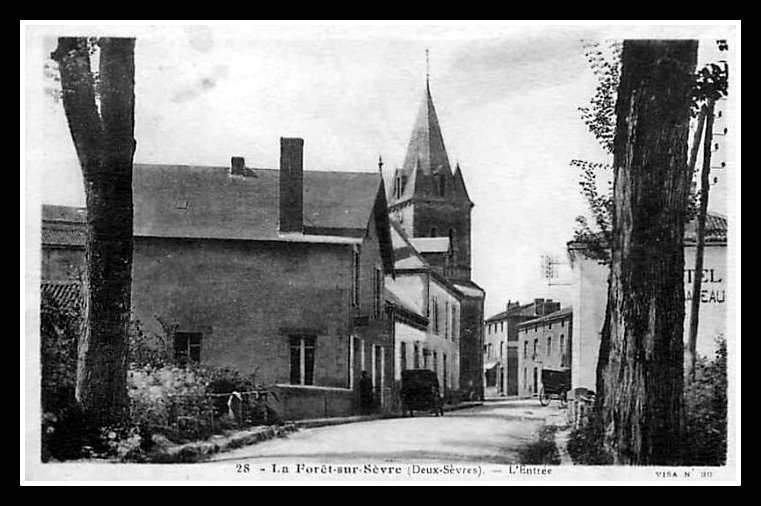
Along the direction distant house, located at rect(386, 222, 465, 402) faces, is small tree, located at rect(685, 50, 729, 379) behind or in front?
in front

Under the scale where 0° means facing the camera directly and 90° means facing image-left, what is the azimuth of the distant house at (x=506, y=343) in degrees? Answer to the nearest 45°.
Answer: approximately 45°

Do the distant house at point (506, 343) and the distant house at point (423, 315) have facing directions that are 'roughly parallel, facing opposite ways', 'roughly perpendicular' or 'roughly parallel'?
roughly perpendicular

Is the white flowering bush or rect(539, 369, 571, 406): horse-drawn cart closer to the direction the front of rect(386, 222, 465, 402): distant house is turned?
the horse-drawn cart

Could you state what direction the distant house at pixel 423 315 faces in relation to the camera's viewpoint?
facing the viewer and to the right of the viewer
